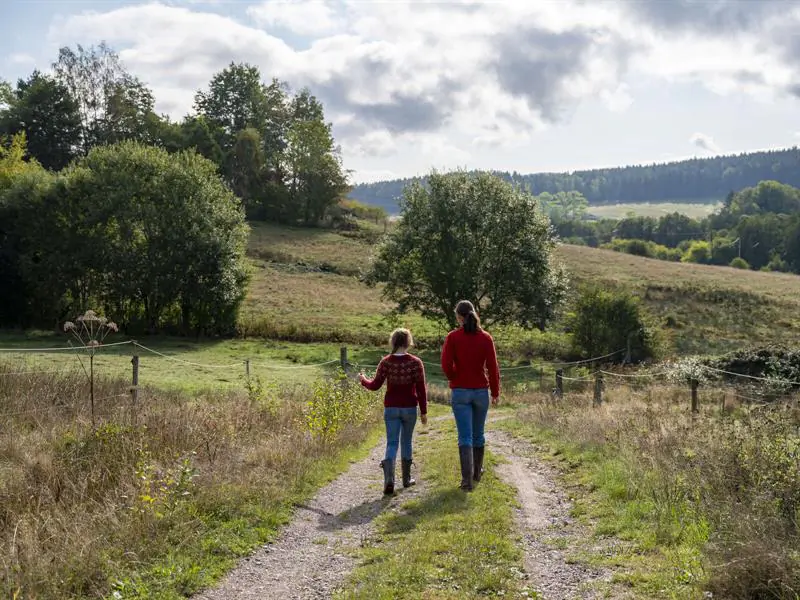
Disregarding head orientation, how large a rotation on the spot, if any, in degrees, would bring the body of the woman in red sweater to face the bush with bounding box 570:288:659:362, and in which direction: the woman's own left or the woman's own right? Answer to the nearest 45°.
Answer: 0° — they already face it

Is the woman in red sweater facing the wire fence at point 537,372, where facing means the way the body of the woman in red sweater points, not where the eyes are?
yes

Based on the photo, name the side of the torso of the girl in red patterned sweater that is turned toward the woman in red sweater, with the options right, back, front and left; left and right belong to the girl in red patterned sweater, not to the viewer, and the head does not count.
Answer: right

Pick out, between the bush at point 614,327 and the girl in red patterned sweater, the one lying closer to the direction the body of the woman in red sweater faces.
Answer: the bush

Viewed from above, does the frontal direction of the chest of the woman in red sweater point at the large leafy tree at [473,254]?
yes

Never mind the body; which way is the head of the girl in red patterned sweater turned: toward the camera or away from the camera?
away from the camera

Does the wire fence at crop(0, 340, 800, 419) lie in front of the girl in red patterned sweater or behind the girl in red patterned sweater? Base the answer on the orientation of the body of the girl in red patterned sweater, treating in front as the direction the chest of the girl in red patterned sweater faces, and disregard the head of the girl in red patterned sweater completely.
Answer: in front

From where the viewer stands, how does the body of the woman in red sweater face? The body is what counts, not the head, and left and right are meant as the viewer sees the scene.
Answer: facing away from the viewer

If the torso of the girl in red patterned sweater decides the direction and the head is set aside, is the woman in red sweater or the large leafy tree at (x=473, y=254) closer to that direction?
the large leafy tree

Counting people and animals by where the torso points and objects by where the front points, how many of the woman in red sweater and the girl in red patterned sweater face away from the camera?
2

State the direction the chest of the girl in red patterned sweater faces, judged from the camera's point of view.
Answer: away from the camera
